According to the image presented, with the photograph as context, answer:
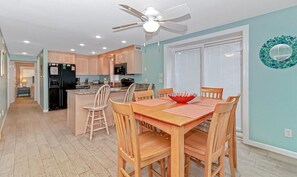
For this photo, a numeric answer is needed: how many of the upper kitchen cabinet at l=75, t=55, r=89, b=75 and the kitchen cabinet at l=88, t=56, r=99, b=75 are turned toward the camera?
2

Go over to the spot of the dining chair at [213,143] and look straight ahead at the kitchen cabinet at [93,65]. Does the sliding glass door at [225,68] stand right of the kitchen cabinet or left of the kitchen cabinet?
right

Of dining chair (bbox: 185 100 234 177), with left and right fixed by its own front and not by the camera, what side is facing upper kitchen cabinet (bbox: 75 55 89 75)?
front

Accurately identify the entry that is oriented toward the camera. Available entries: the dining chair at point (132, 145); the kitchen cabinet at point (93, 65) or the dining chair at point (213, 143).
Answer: the kitchen cabinet

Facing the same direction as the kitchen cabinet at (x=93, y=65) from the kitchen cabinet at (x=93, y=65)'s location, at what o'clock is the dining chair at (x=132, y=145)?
The dining chair is roughly at 12 o'clock from the kitchen cabinet.

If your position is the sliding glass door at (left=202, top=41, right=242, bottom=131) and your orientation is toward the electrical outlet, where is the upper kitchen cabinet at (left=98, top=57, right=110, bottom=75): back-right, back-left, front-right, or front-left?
back-right

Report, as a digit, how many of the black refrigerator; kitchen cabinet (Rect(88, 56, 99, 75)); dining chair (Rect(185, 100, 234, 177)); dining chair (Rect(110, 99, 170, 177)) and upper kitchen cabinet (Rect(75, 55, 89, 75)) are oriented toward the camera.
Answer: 3

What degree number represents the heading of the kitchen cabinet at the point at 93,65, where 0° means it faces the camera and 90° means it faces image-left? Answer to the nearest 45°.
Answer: approximately 0°

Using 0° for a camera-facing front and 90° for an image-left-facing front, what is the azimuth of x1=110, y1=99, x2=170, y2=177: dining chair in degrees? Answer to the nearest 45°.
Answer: approximately 225°

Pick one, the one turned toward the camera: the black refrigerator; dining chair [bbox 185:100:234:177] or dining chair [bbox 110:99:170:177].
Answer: the black refrigerator
